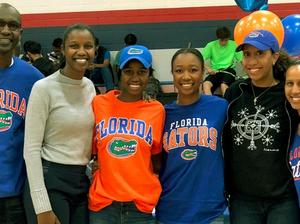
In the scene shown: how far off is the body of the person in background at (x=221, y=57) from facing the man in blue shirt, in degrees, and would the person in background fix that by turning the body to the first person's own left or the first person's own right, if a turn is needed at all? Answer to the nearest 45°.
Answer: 0° — they already face them

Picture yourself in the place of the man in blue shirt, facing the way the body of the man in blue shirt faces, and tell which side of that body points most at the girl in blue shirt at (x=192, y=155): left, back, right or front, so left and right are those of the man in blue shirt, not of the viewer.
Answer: left

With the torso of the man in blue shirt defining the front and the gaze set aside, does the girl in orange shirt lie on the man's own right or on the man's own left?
on the man's own left

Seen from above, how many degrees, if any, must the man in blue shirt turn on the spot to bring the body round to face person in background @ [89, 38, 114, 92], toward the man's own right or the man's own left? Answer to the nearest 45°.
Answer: approximately 180°

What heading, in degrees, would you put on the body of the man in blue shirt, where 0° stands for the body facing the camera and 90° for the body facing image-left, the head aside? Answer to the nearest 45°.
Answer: approximately 0°

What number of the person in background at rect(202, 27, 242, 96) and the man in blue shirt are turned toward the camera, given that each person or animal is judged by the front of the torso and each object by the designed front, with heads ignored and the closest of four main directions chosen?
2

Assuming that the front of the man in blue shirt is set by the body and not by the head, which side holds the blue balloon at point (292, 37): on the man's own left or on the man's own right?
on the man's own left

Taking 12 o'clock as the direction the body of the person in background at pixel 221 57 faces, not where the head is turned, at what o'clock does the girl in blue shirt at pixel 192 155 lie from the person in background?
The girl in blue shirt is roughly at 12 o'clock from the person in background.

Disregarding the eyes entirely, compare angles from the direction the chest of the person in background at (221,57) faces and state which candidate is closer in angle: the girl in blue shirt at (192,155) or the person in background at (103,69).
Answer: the girl in blue shirt

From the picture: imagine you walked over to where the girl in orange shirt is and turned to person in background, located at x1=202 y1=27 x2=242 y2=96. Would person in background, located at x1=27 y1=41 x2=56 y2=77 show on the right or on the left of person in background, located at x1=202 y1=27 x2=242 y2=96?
left

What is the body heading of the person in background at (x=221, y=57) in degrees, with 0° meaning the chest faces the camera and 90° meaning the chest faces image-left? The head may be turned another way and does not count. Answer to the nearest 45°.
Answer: approximately 0°
